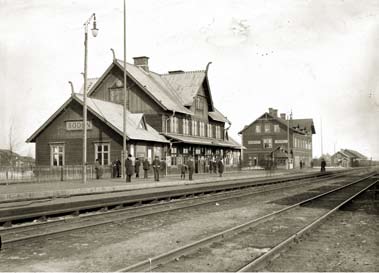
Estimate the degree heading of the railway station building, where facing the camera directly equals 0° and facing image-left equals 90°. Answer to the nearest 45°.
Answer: approximately 315°

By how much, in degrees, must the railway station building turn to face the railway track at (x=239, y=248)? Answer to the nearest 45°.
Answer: approximately 45° to its right

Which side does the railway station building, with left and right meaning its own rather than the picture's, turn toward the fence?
right

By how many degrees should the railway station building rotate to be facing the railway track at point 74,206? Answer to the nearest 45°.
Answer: approximately 45° to its right
